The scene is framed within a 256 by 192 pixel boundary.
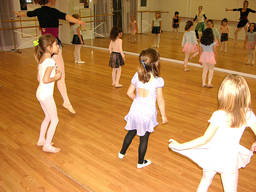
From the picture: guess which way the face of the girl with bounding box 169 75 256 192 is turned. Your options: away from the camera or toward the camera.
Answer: away from the camera

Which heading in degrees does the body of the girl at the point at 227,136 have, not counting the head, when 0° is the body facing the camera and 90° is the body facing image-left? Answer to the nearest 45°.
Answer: approximately 180°
